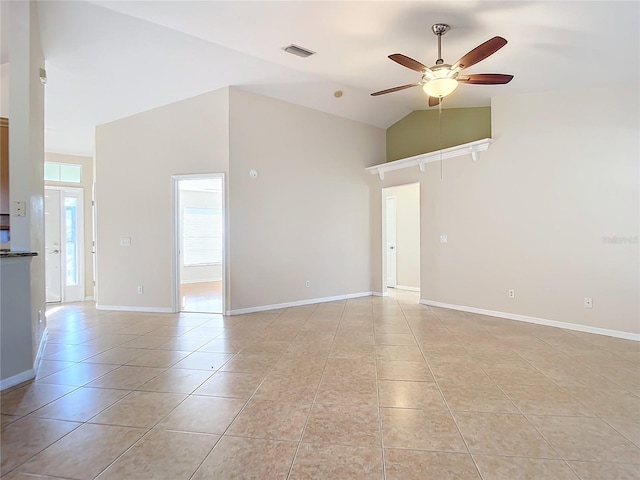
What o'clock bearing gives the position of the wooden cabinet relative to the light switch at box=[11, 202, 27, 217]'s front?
The wooden cabinet is roughly at 6 o'clock from the light switch.

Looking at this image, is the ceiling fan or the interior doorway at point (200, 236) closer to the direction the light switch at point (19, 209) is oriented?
the ceiling fan

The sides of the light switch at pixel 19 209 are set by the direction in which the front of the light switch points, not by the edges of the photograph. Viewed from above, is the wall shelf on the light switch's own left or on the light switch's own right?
on the light switch's own left

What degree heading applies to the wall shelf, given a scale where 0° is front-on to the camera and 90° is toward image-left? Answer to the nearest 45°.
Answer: approximately 45°

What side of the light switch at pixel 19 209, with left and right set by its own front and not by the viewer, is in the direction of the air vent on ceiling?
left

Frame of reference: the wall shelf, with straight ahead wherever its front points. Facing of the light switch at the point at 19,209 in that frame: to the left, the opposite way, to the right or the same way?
to the left

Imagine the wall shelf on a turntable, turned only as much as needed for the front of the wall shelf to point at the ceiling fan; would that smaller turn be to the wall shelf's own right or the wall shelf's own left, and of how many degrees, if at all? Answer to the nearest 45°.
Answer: approximately 45° to the wall shelf's own left
